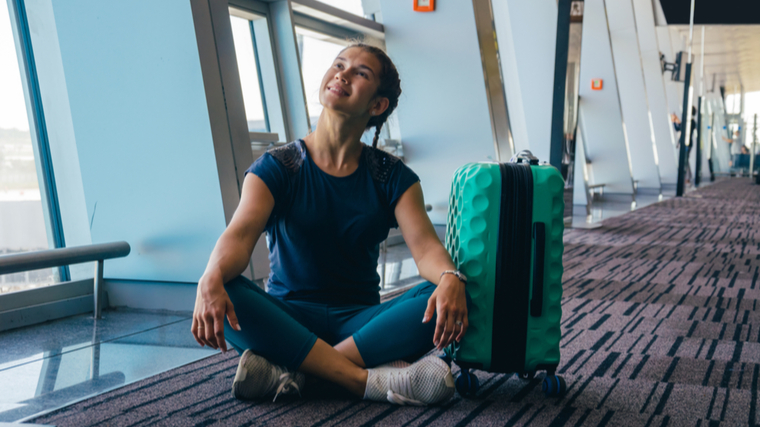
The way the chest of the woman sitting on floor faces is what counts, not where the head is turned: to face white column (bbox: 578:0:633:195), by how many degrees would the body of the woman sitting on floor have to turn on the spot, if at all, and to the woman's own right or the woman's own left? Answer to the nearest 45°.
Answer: approximately 135° to the woman's own left

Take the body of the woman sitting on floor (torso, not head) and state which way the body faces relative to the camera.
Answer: toward the camera

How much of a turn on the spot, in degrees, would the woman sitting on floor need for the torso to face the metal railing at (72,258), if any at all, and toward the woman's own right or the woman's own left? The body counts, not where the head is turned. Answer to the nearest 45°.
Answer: approximately 135° to the woman's own right

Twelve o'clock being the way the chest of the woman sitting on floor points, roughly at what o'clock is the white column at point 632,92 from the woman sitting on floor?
The white column is roughly at 7 o'clock from the woman sitting on floor.

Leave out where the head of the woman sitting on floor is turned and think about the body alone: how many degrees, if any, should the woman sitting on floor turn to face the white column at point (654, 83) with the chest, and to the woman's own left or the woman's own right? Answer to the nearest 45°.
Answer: approximately 135° to the woman's own left
